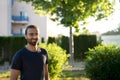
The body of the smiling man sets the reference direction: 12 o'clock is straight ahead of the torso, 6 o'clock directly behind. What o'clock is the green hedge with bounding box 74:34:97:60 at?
The green hedge is roughly at 8 o'clock from the smiling man.

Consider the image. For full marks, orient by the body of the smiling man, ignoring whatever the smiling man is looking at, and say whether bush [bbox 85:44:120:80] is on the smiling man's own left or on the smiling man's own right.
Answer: on the smiling man's own left

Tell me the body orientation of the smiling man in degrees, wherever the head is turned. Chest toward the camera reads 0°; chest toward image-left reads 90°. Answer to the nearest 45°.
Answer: approximately 315°

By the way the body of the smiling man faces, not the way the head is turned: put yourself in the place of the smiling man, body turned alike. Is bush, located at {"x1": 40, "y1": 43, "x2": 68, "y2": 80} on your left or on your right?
on your left

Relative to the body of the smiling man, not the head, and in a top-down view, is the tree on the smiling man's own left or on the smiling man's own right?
on the smiling man's own left

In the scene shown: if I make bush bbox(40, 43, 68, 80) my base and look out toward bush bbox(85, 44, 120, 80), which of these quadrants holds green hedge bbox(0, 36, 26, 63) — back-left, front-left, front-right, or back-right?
back-left
